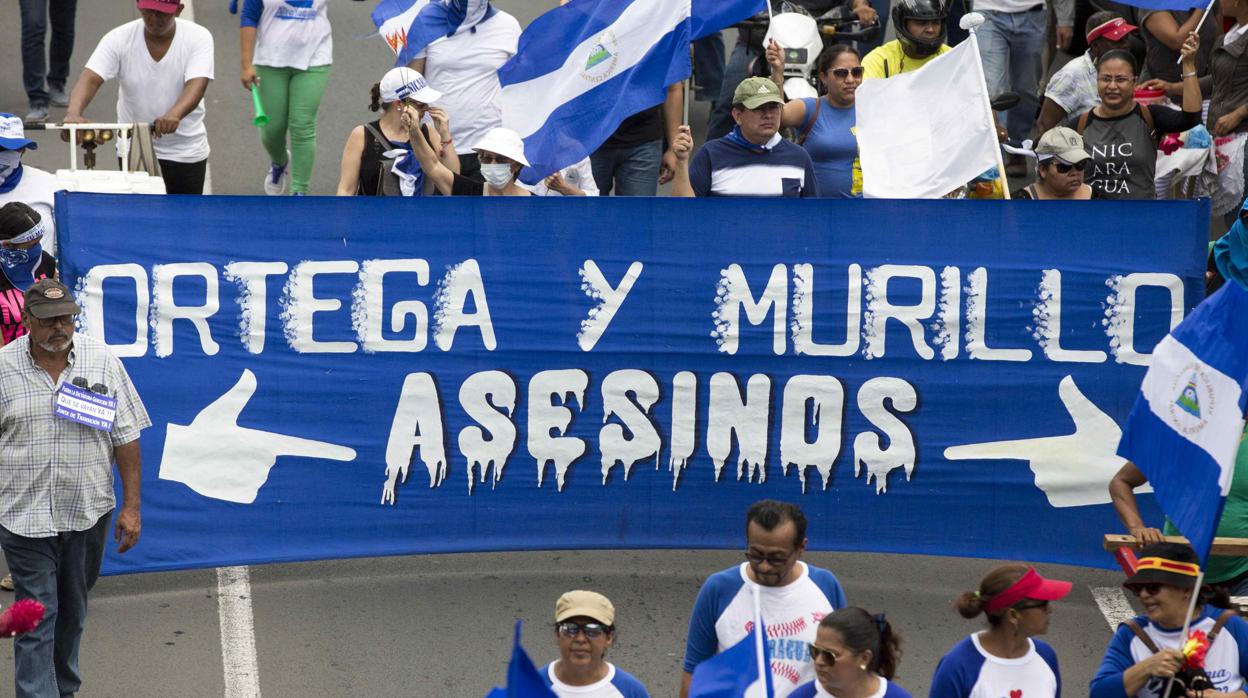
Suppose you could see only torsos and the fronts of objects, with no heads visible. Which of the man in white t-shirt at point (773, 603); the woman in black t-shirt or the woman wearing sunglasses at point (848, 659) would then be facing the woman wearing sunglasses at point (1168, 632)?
the woman in black t-shirt

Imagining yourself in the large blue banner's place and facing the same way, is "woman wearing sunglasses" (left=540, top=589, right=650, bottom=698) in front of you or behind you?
in front

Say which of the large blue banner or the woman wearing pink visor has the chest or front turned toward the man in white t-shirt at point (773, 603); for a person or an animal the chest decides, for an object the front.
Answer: the large blue banner

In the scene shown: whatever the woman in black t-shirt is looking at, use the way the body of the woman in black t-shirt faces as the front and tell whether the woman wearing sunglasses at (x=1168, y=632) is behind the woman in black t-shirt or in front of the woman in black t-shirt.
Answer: in front

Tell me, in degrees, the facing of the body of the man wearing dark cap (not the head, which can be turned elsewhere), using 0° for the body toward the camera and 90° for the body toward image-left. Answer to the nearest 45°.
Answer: approximately 0°

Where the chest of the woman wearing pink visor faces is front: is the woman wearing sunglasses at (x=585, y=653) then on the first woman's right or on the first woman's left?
on the first woman's right

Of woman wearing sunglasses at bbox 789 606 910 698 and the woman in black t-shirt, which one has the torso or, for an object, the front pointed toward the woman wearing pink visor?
the woman in black t-shirt

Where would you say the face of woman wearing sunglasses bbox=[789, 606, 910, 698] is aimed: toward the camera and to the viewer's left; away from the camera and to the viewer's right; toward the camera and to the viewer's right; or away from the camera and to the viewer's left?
toward the camera and to the viewer's left
